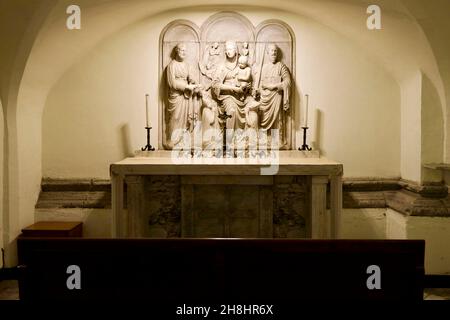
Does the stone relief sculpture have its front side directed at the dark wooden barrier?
yes

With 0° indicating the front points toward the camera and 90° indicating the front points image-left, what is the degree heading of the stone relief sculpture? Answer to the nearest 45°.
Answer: approximately 0°
